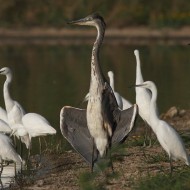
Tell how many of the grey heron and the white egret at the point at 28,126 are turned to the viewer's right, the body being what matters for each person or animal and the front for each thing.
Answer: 0

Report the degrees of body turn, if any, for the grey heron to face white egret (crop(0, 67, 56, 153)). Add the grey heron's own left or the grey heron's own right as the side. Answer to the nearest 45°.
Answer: approximately 90° to the grey heron's own right

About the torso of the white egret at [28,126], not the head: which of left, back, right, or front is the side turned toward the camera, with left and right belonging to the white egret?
left

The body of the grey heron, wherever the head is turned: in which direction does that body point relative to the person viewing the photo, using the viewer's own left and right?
facing the viewer and to the left of the viewer

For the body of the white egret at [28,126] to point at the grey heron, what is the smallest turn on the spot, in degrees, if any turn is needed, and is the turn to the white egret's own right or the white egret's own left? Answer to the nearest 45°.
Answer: approximately 135° to the white egret's own left
